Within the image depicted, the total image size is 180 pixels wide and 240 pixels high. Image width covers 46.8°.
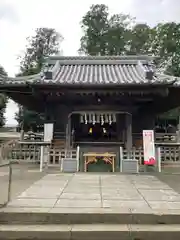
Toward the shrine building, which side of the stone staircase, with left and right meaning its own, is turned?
back

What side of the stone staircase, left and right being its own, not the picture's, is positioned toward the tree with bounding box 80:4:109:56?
back

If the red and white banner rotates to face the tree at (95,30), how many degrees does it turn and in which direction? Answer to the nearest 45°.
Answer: approximately 180°

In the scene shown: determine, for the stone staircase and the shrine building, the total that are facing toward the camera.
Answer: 2

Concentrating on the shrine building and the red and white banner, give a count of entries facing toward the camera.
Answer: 2
